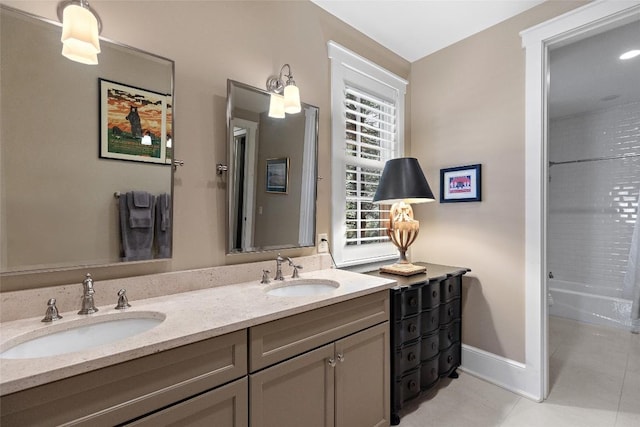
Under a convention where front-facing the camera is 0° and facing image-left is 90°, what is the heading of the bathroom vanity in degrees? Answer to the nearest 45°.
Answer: approximately 315°

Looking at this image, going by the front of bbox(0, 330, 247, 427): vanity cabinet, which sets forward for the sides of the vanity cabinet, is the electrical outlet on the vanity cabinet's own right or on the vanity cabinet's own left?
on the vanity cabinet's own left

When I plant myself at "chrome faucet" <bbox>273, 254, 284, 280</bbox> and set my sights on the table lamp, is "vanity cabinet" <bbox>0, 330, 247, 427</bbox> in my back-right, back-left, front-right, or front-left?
back-right

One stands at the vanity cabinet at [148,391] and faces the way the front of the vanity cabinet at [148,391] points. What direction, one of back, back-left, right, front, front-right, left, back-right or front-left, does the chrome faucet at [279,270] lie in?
left

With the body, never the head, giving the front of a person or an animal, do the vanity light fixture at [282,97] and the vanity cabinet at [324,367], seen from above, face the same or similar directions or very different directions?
same or similar directions

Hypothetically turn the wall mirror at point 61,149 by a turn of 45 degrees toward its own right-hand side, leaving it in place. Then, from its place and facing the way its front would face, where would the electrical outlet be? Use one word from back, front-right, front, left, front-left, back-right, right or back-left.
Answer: left

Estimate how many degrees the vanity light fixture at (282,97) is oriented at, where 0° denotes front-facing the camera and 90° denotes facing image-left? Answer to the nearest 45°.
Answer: approximately 315°

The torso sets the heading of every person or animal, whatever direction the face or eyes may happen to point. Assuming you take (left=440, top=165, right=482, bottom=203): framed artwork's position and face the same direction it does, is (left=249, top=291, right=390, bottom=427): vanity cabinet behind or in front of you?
in front

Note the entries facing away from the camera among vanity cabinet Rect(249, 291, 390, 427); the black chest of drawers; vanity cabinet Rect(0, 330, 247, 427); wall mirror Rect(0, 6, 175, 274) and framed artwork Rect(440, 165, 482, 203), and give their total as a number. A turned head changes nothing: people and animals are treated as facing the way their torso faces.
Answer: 0

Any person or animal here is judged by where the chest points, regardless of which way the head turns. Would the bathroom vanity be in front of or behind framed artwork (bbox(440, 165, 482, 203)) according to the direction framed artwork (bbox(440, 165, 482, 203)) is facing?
in front

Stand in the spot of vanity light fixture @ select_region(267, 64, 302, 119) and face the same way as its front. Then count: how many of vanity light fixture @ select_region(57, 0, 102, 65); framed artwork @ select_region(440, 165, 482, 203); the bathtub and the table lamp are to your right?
1

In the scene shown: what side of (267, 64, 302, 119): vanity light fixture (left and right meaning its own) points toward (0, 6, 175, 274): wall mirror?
right

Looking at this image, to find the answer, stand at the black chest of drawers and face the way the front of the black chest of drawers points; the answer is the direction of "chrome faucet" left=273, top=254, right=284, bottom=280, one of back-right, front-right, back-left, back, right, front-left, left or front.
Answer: right

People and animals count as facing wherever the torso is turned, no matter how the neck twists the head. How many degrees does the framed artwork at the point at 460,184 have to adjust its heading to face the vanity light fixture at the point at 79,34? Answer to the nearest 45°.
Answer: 0° — it already faces it

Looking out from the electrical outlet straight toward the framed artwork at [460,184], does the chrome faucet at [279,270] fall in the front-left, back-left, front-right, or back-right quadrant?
back-right

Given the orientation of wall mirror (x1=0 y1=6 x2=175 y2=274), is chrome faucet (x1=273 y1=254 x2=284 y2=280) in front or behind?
in front
